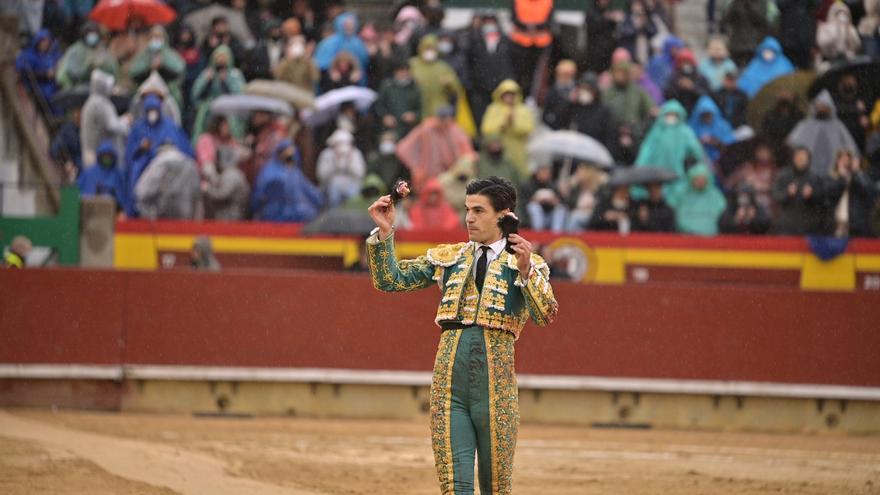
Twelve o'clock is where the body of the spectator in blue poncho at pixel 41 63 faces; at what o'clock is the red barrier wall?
The red barrier wall is roughly at 12 o'clock from the spectator in blue poncho.

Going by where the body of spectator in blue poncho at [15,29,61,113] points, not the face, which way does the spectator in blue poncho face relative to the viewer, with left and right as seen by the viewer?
facing the viewer and to the right of the viewer

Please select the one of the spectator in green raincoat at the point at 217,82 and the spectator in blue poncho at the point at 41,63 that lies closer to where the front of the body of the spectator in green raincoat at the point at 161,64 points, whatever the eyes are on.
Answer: the spectator in green raincoat

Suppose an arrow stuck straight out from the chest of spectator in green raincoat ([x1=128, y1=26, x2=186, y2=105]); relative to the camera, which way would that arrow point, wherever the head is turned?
toward the camera

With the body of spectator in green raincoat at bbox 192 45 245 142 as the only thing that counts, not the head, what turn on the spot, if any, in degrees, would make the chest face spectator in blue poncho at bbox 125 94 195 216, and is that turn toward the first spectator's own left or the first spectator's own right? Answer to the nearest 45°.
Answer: approximately 45° to the first spectator's own right

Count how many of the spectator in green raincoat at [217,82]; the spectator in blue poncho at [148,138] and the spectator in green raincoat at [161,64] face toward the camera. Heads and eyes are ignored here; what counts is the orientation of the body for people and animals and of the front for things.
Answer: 3

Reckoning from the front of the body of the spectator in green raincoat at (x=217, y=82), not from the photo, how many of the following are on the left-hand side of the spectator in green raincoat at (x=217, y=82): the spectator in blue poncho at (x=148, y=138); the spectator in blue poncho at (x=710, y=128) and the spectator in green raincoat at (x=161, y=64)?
1

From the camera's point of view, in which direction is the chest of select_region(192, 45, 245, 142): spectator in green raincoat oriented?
toward the camera

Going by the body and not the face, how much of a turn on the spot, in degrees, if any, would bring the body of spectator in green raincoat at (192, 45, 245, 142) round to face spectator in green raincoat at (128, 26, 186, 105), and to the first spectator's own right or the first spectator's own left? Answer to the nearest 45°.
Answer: approximately 90° to the first spectator's own right
